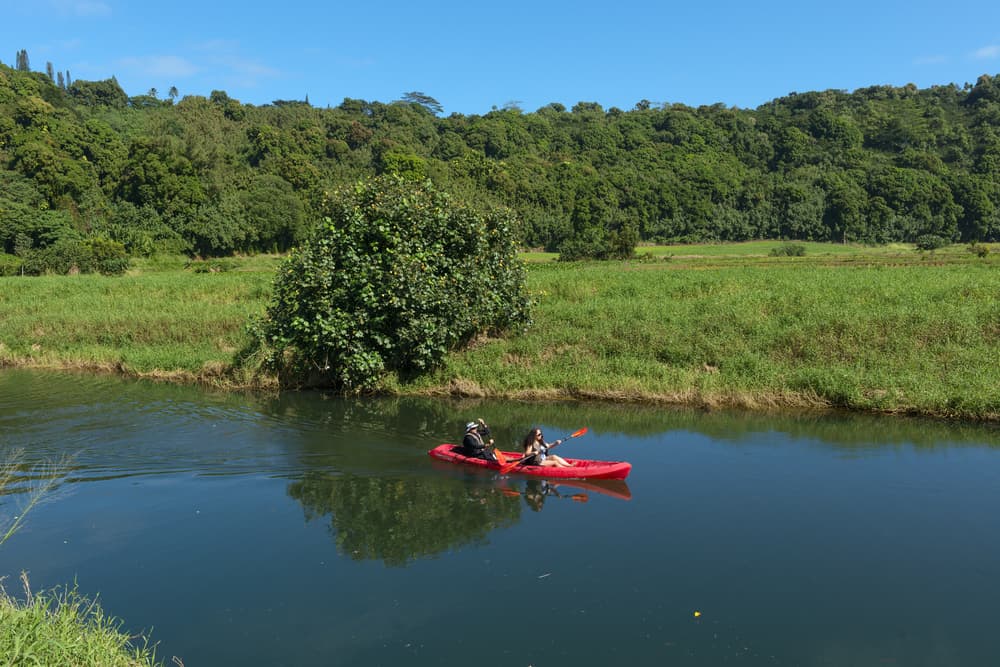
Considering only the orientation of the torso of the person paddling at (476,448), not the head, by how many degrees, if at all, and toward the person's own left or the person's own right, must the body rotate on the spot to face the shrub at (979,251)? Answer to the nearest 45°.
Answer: approximately 45° to the person's own left

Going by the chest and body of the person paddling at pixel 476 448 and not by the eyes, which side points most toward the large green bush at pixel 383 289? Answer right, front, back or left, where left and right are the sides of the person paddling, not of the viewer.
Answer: left

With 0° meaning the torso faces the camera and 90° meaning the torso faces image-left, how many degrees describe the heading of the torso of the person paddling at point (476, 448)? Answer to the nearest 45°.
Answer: approximately 270°

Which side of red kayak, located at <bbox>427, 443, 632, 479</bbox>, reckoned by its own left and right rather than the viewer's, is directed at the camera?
right

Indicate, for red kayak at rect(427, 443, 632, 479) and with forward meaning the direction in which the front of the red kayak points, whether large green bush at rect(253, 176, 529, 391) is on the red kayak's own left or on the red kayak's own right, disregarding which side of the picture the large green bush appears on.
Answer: on the red kayak's own left
